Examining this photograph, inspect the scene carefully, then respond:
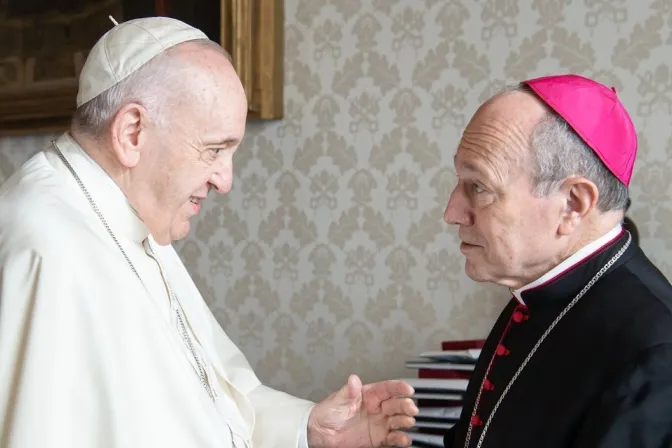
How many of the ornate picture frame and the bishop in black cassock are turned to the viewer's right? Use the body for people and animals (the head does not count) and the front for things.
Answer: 0

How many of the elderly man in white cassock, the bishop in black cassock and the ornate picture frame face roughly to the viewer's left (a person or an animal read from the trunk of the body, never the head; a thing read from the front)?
1

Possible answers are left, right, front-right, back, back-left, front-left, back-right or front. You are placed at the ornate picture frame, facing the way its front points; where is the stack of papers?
front-left

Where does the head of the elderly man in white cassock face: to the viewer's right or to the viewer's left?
to the viewer's right

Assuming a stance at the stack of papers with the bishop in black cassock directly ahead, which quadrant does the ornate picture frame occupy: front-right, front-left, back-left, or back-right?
back-right

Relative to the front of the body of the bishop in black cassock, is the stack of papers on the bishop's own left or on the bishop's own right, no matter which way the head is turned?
on the bishop's own right

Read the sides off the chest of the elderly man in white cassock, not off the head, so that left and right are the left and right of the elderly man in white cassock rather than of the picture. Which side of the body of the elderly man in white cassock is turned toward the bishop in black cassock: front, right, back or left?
front

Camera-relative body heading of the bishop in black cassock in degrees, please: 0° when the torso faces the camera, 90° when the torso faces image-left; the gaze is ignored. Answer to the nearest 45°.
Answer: approximately 90°

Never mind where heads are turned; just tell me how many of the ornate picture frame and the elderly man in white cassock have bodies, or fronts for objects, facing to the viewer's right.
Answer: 1

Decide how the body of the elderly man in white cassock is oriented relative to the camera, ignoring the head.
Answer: to the viewer's right

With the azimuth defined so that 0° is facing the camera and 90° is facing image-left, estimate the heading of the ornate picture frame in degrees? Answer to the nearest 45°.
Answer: approximately 0°

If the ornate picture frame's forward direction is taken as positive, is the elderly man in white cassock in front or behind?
in front

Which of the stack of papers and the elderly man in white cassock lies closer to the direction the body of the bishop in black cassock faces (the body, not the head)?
the elderly man in white cassock
